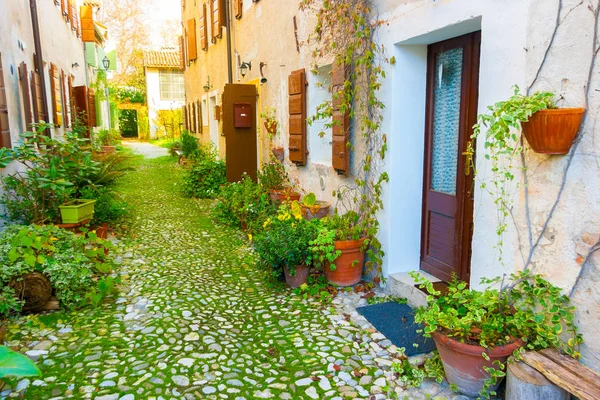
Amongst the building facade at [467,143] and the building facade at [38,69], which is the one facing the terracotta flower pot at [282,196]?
the building facade at [38,69]

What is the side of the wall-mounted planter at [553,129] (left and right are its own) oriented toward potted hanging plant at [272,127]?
right

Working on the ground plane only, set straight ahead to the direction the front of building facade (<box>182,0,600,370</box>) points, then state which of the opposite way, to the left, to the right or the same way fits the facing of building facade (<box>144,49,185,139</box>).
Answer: to the left

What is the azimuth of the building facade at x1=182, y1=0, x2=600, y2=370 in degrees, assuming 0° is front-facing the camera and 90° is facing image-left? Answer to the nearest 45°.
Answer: approximately 45°

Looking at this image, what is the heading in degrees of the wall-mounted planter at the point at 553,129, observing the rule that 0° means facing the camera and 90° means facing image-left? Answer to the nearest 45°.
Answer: approximately 45°

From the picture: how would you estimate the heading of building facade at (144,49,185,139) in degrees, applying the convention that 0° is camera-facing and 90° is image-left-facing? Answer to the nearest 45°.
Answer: approximately 0°

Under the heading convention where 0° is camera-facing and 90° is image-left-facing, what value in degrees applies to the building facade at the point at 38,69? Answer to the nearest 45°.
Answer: approximately 315°

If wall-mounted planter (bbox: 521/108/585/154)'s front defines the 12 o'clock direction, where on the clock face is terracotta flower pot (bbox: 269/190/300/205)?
The terracotta flower pot is roughly at 3 o'clock from the wall-mounted planter.

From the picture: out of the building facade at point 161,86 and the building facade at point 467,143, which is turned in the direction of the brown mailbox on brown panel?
the building facade at point 161,86

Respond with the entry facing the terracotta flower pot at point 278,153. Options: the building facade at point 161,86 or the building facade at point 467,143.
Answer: the building facade at point 161,86

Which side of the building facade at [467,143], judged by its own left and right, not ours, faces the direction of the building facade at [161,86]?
right
